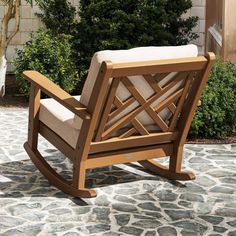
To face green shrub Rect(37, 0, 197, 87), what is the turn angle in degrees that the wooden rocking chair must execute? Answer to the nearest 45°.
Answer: approximately 45° to its right

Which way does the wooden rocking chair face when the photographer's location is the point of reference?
facing away from the viewer and to the left of the viewer

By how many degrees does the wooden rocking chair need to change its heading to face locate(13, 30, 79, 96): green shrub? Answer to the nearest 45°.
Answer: approximately 45° to its right

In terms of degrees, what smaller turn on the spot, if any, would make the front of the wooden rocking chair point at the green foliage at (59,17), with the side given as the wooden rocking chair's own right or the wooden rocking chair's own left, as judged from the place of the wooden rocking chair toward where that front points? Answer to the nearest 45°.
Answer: approximately 45° to the wooden rocking chair's own right

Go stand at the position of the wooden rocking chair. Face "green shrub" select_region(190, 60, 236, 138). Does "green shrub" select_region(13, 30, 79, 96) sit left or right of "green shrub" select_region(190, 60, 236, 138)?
left

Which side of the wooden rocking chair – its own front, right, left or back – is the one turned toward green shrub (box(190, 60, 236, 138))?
right

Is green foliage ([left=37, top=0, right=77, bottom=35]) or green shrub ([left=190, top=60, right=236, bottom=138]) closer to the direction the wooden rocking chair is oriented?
the green foliage
